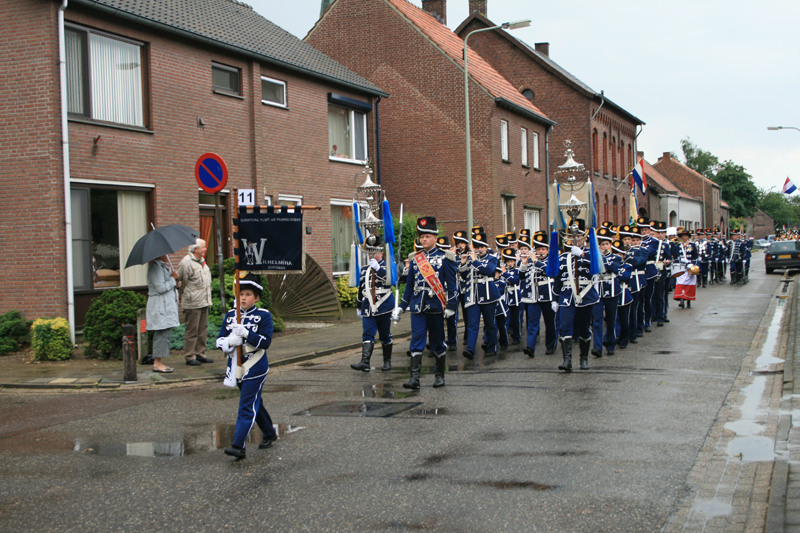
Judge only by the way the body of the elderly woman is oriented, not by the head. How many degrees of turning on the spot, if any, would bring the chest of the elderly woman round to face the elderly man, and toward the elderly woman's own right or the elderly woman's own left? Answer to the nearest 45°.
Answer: approximately 45° to the elderly woman's own left

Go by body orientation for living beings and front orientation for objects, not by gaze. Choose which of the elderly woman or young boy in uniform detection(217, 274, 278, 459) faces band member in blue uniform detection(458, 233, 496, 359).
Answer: the elderly woman

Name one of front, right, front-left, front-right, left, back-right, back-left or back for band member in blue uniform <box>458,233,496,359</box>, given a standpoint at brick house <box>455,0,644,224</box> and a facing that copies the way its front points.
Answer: front-right

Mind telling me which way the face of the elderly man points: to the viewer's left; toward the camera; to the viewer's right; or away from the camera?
to the viewer's right

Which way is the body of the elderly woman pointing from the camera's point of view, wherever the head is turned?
to the viewer's right

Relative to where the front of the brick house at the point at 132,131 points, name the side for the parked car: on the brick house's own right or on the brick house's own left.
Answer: on the brick house's own left

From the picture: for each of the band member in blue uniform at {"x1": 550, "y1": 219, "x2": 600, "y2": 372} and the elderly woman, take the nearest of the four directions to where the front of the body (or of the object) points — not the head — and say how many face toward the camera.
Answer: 1

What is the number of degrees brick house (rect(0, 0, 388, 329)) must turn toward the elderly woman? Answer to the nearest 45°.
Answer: approximately 45° to its right

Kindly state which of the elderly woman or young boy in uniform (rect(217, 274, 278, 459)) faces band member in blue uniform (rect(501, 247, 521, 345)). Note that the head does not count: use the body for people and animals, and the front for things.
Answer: the elderly woman
